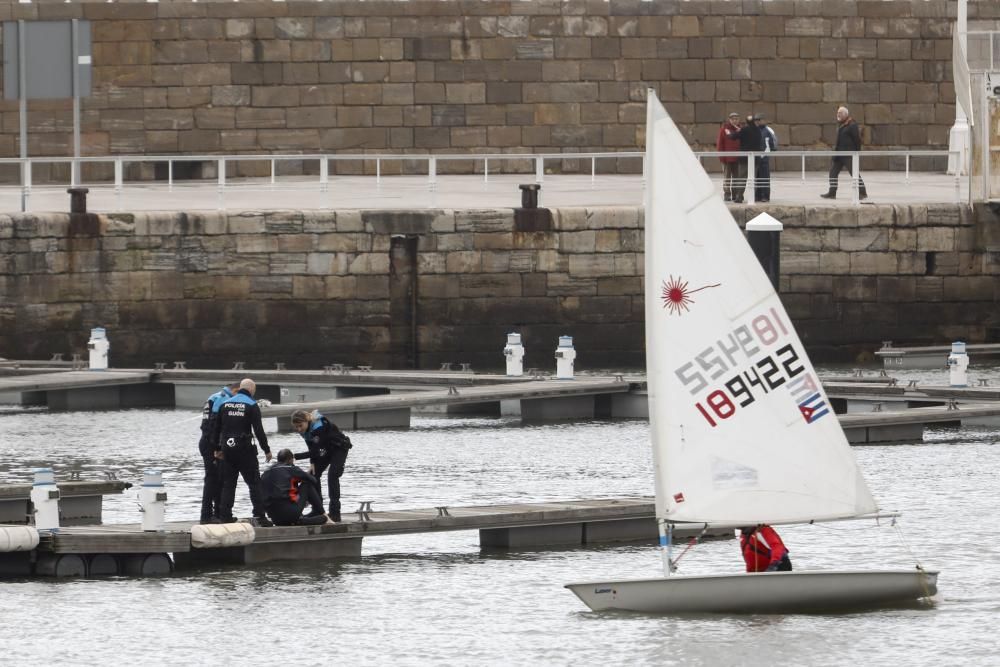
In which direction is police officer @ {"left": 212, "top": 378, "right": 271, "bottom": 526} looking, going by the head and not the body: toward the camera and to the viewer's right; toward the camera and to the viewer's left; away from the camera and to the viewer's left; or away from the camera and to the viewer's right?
away from the camera and to the viewer's right

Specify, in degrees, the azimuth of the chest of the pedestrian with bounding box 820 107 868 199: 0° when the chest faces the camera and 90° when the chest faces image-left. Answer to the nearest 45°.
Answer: approximately 90°

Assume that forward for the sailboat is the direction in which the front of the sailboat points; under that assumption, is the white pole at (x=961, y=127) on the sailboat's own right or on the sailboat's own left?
on the sailboat's own right

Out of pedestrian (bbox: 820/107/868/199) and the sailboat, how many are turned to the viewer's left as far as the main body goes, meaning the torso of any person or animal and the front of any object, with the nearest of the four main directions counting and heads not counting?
2

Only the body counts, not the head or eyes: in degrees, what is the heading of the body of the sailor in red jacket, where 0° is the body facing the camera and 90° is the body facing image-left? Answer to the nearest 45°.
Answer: approximately 45°

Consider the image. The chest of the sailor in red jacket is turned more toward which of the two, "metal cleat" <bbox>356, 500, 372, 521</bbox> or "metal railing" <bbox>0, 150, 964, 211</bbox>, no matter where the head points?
the metal cleat

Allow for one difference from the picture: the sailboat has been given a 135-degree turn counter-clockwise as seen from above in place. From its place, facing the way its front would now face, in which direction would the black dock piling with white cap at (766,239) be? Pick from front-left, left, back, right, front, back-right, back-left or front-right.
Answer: back-left

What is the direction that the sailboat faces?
to the viewer's left

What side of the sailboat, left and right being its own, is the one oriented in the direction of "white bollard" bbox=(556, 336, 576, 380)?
right

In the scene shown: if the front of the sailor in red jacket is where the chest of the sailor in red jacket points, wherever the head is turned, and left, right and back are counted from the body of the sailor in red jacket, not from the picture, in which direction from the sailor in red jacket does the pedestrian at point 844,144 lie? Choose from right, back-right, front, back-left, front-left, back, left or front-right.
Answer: back-right

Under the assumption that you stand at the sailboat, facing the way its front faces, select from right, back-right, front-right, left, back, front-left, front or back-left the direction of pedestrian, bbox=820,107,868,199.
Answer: right

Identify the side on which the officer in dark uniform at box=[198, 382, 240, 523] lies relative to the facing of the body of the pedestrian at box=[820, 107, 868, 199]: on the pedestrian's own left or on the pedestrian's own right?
on the pedestrian's own left
